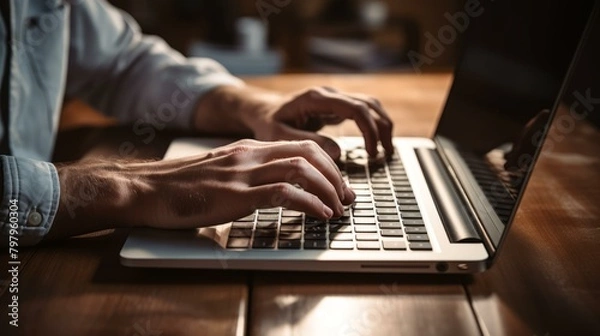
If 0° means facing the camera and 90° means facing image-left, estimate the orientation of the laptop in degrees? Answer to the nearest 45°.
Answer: approximately 90°
